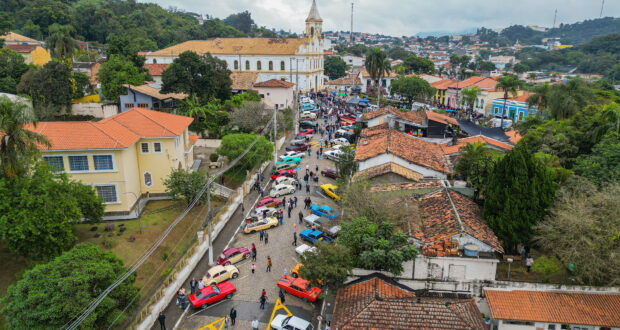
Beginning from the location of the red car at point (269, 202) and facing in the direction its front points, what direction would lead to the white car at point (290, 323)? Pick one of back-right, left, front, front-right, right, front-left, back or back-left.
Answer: front-left

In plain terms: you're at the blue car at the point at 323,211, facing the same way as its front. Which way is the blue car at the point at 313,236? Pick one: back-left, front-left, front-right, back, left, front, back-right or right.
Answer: back-left

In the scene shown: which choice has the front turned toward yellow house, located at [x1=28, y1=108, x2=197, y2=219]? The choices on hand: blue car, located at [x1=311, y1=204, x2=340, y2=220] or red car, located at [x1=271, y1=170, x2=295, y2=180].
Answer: the red car

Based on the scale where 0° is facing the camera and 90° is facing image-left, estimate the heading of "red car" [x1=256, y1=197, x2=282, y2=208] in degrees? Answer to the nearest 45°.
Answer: approximately 45°

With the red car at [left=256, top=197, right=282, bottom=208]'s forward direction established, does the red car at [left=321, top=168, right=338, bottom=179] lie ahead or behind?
behind

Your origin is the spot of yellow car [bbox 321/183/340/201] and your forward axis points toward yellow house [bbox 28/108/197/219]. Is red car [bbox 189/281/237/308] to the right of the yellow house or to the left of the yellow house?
left
